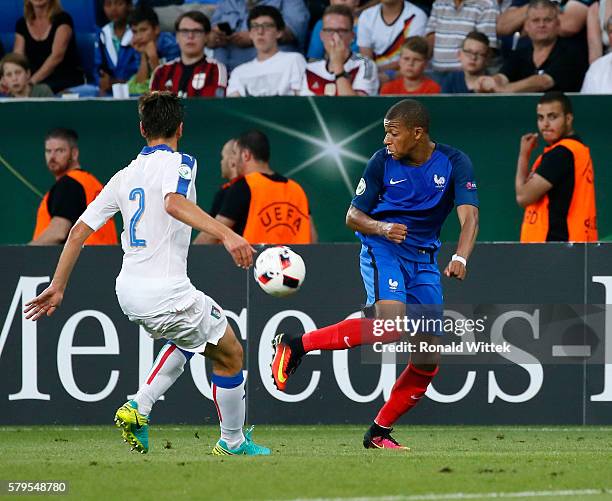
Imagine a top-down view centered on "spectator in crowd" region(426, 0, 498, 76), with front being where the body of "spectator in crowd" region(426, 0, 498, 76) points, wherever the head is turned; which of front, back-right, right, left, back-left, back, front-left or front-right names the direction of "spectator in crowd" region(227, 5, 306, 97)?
right

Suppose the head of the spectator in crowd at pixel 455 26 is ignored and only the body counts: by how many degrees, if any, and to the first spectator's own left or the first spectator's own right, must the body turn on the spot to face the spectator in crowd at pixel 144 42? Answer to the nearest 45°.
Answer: approximately 90° to the first spectator's own right

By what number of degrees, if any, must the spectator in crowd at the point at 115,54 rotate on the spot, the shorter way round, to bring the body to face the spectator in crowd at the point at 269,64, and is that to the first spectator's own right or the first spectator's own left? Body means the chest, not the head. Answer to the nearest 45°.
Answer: approximately 45° to the first spectator's own left

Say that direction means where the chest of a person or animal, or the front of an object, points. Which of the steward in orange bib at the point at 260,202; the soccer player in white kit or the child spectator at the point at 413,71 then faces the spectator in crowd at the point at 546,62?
the soccer player in white kit

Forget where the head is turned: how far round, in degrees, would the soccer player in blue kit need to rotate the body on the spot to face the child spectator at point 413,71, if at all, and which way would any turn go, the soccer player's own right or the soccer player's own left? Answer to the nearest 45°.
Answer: approximately 180°

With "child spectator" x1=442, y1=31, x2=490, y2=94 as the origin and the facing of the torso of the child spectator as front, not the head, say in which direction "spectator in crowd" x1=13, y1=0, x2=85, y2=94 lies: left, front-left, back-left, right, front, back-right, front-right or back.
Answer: right

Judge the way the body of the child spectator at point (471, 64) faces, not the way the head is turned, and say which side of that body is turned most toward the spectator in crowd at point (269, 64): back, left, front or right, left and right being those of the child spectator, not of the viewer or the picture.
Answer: right

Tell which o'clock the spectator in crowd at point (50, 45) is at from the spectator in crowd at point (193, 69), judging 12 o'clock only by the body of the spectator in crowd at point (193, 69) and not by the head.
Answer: the spectator in crowd at point (50, 45) is roughly at 4 o'clock from the spectator in crowd at point (193, 69).

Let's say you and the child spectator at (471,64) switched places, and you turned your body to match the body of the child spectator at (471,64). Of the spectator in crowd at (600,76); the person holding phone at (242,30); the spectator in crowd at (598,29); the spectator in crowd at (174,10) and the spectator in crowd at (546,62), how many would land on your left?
3

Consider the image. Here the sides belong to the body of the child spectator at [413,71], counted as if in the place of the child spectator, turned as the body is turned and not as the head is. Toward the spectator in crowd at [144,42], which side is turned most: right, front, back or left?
right
